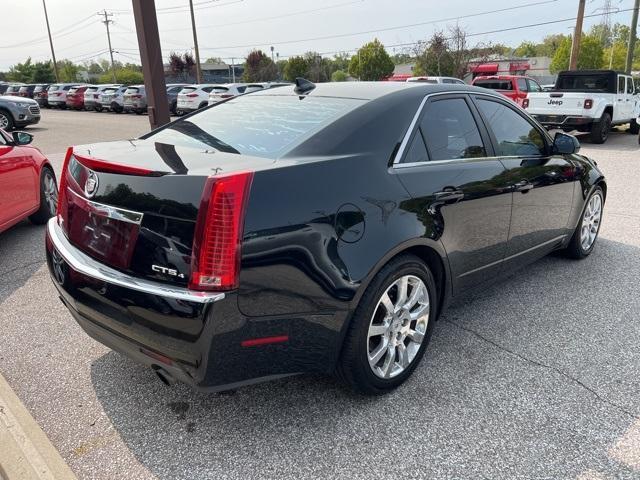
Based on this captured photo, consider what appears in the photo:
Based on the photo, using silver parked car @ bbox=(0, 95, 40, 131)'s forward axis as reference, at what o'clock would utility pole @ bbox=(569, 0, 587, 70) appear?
The utility pole is roughly at 11 o'clock from the silver parked car.

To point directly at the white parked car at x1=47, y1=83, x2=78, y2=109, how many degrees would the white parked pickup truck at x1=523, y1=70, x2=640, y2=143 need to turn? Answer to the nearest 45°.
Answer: approximately 135° to its left

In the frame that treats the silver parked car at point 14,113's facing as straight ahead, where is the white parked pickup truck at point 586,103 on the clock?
The white parked pickup truck is roughly at 12 o'clock from the silver parked car.

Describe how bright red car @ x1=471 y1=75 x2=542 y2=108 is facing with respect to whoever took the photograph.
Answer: facing away from the viewer and to the right of the viewer

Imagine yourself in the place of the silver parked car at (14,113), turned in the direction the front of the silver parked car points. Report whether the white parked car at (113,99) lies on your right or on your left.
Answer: on your left

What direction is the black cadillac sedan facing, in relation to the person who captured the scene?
facing away from the viewer and to the right of the viewer

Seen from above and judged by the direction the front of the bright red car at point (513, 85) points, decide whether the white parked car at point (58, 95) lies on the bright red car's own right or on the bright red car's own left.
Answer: on the bright red car's own left

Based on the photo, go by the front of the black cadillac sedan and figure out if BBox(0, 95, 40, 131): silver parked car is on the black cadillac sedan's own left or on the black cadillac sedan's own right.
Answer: on the black cadillac sedan's own left

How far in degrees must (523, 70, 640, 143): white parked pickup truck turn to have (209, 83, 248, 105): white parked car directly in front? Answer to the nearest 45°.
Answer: approximately 135° to its left
